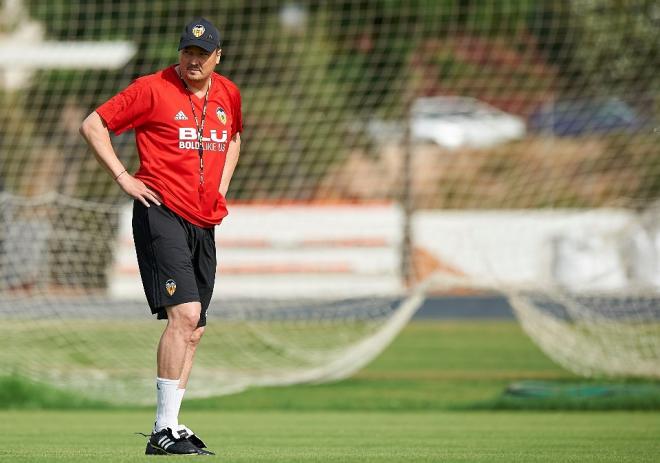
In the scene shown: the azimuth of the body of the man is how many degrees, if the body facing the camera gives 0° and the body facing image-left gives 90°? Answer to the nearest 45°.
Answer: approximately 315°

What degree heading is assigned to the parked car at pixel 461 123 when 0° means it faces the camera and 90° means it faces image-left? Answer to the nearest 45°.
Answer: approximately 270°

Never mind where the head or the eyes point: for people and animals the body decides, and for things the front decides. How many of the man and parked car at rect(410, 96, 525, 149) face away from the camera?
0

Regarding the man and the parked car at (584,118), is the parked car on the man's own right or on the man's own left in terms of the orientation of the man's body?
on the man's own left

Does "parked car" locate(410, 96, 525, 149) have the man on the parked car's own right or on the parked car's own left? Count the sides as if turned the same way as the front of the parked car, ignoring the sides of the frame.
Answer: on the parked car's own right

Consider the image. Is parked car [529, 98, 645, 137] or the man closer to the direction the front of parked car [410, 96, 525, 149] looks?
the parked car

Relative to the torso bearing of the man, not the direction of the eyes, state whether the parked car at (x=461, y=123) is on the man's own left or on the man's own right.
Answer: on the man's own left
